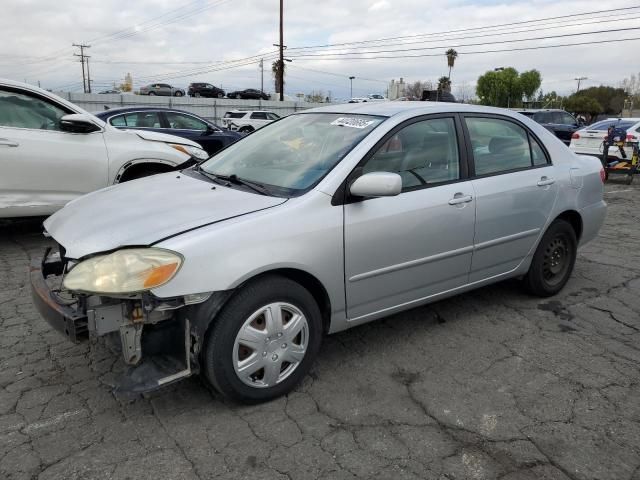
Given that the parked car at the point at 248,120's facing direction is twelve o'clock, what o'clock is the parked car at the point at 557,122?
the parked car at the point at 557,122 is roughly at 1 o'clock from the parked car at the point at 248,120.

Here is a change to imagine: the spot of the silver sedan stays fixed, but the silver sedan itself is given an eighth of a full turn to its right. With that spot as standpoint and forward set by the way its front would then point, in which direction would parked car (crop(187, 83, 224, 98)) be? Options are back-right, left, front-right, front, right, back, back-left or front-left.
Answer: right

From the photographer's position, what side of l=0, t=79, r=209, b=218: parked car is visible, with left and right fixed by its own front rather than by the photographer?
right

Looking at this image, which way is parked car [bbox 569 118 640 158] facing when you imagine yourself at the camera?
facing away from the viewer and to the right of the viewer

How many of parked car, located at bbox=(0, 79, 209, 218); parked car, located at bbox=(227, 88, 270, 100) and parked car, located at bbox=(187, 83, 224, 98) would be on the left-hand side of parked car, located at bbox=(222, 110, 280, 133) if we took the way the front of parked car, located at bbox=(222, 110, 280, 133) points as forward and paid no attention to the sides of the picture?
2

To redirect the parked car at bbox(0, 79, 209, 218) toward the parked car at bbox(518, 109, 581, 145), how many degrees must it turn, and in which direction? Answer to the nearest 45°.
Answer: approximately 45° to its left

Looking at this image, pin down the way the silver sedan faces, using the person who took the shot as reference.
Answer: facing the viewer and to the left of the viewer

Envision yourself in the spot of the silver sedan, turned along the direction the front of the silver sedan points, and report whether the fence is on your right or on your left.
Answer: on your right
